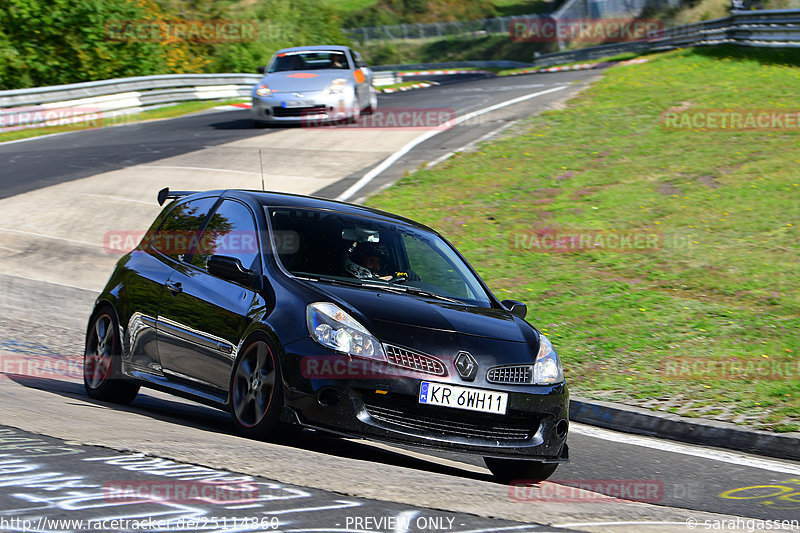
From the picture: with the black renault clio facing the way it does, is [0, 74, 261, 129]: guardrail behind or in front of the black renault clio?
behind

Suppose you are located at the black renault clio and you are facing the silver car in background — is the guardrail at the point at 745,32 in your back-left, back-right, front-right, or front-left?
front-right

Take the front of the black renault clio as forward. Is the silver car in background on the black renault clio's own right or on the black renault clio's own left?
on the black renault clio's own left

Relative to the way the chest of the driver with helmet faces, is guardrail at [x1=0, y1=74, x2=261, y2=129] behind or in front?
behind

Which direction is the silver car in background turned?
toward the camera

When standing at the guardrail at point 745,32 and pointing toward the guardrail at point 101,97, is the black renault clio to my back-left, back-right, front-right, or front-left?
front-left

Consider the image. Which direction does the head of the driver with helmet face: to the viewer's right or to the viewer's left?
to the viewer's right

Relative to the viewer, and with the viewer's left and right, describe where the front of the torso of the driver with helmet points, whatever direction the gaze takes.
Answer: facing the viewer and to the right of the viewer

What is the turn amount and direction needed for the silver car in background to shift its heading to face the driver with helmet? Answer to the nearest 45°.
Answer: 0° — it already faces them

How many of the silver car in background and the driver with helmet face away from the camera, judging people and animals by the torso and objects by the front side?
0

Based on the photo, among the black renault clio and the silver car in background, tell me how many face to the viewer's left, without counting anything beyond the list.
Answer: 0

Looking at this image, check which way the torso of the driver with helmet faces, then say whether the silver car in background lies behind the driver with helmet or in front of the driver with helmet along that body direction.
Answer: behind

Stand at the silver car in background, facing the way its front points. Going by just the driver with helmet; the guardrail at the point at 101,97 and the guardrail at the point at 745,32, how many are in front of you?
1

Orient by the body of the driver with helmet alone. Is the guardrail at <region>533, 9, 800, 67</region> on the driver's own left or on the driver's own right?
on the driver's own left
